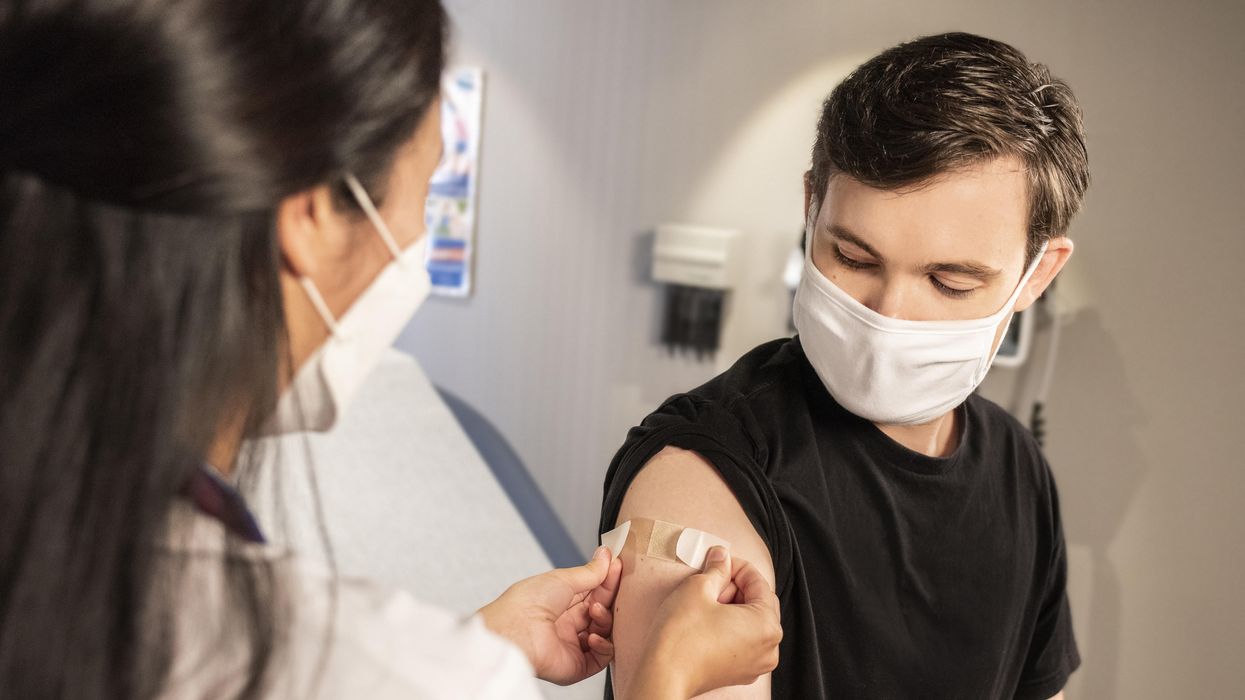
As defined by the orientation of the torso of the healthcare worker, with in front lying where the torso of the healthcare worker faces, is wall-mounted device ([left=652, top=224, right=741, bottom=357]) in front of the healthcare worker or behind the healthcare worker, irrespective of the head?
in front

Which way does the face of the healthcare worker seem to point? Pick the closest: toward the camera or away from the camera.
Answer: away from the camera

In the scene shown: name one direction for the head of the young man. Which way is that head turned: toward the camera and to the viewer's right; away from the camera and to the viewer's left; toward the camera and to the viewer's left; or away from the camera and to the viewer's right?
toward the camera and to the viewer's left

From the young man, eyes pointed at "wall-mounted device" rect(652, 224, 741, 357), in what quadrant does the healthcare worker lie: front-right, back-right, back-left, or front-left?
back-left

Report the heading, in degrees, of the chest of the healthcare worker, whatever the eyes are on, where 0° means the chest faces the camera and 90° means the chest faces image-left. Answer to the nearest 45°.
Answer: approximately 225°

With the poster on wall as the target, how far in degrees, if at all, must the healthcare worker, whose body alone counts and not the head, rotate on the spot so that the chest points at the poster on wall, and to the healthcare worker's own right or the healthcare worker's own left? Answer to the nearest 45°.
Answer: approximately 45° to the healthcare worker's own left

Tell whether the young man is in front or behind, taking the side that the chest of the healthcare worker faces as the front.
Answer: in front
